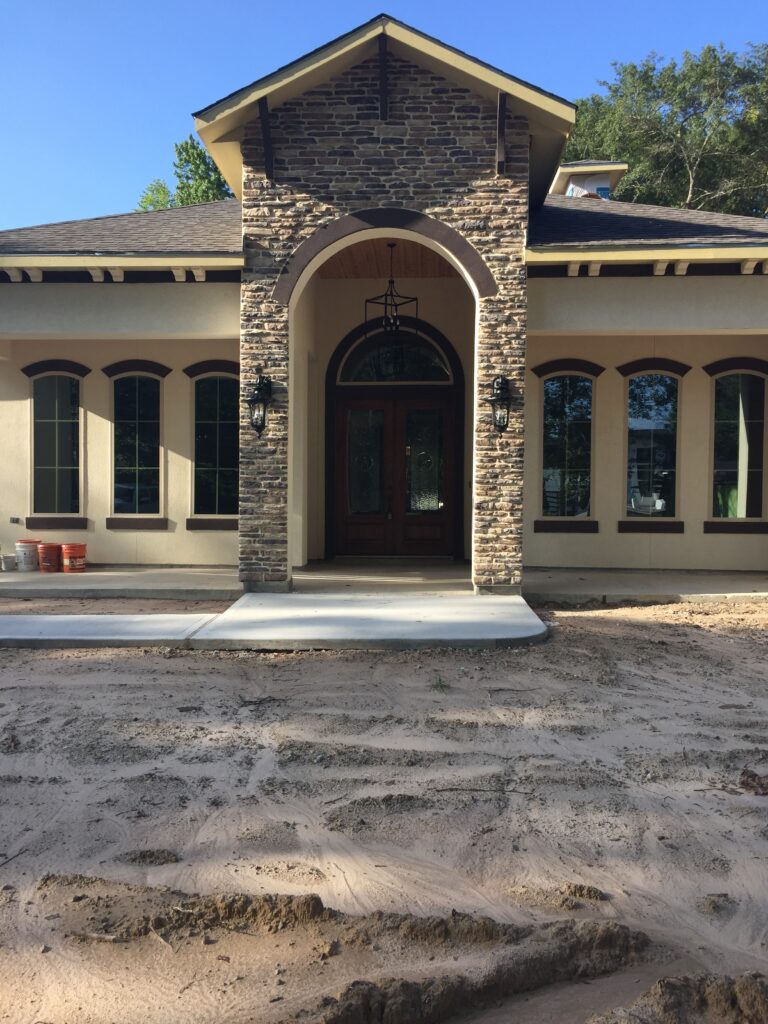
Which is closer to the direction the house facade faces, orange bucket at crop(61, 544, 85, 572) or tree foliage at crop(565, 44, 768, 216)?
the orange bucket

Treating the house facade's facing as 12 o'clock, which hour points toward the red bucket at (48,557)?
The red bucket is roughly at 3 o'clock from the house facade.

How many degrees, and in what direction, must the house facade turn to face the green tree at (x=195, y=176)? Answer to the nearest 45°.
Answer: approximately 180°

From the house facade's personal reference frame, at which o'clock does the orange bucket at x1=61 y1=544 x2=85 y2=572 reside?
The orange bucket is roughly at 3 o'clock from the house facade.

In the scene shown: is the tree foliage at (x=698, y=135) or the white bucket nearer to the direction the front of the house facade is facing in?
the white bucket

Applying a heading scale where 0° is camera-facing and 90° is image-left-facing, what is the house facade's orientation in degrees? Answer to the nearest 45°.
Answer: approximately 0°

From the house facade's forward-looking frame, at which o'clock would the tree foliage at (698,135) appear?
The tree foliage is roughly at 7 o'clock from the house facade.

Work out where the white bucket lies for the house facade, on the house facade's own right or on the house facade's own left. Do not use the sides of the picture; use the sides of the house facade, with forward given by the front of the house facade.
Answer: on the house facade's own right

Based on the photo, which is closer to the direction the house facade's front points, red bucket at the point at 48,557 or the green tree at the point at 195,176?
the red bucket

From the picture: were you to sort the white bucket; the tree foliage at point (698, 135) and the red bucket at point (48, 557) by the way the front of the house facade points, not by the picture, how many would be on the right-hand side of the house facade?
2
